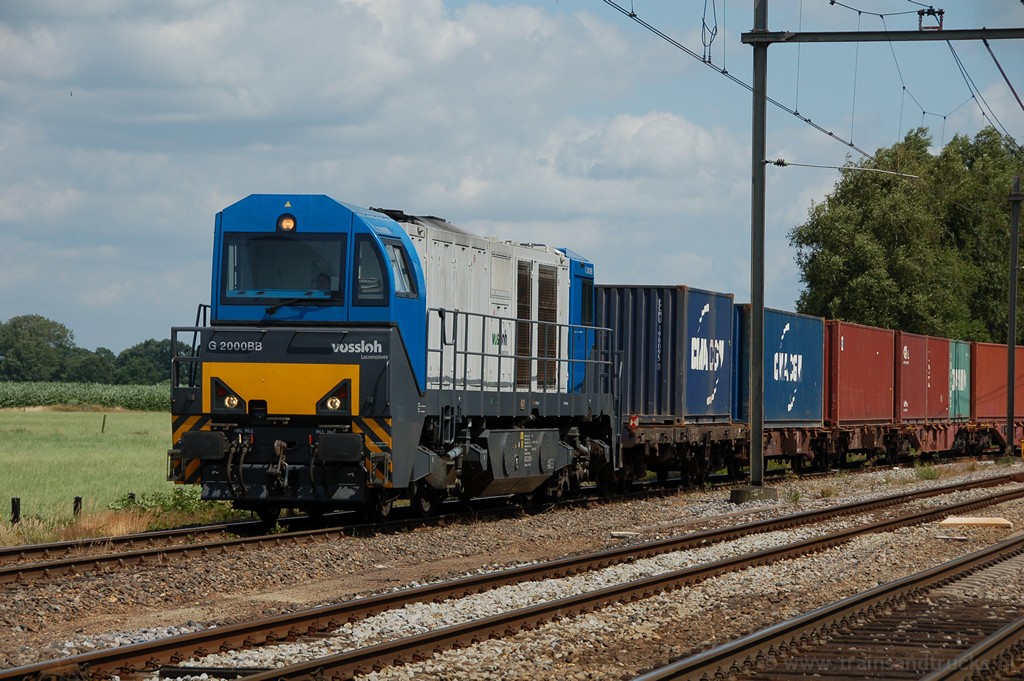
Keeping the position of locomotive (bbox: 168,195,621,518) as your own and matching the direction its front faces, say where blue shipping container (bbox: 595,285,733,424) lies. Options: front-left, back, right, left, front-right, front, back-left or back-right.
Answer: back

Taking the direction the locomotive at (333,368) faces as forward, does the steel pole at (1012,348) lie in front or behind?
behind

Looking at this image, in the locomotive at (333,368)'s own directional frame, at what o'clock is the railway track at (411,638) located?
The railway track is roughly at 10 o'clock from the locomotive.

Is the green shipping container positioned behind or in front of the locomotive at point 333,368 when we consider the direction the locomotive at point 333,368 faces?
behind

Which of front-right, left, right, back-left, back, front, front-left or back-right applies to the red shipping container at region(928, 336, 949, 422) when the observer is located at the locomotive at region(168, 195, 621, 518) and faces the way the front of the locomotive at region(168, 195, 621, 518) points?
back

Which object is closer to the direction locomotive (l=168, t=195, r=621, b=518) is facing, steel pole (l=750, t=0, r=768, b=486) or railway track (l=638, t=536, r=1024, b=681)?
the railway track

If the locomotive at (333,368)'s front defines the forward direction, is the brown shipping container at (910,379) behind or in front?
behind

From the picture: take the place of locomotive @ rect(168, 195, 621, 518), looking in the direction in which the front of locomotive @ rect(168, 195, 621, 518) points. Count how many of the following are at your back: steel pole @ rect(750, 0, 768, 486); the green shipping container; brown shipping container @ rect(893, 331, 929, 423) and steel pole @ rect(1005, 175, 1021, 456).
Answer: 4

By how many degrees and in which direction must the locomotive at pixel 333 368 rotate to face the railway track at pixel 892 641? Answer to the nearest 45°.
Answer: approximately 90° to its left

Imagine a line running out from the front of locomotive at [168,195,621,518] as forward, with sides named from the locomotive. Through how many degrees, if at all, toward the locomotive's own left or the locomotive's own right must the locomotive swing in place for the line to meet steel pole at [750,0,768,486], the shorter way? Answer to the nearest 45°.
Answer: approximately 180°

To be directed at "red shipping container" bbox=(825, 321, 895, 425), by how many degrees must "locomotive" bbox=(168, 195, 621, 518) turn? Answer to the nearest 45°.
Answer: approximately 180°

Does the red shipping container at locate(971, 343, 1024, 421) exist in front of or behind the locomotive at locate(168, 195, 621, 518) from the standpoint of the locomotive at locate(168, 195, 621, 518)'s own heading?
behind
